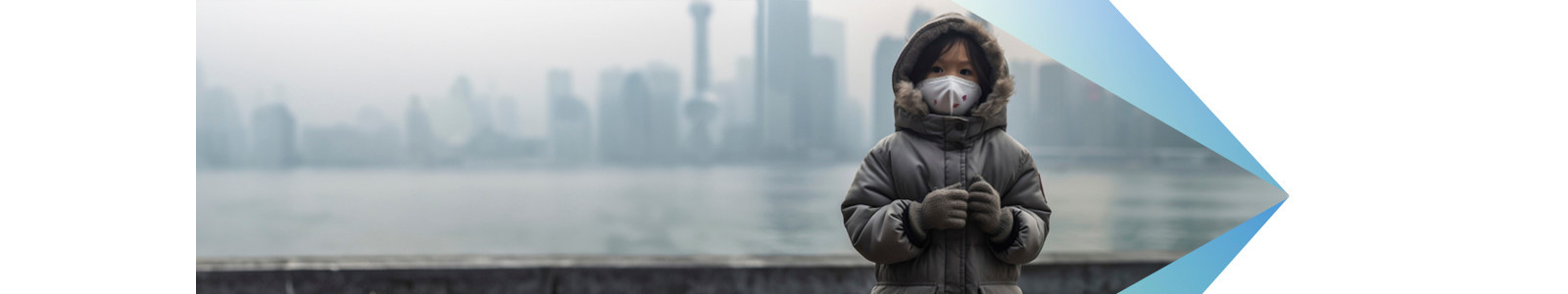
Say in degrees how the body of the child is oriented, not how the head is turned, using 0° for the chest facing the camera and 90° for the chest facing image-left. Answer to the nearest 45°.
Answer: approximately 0°
